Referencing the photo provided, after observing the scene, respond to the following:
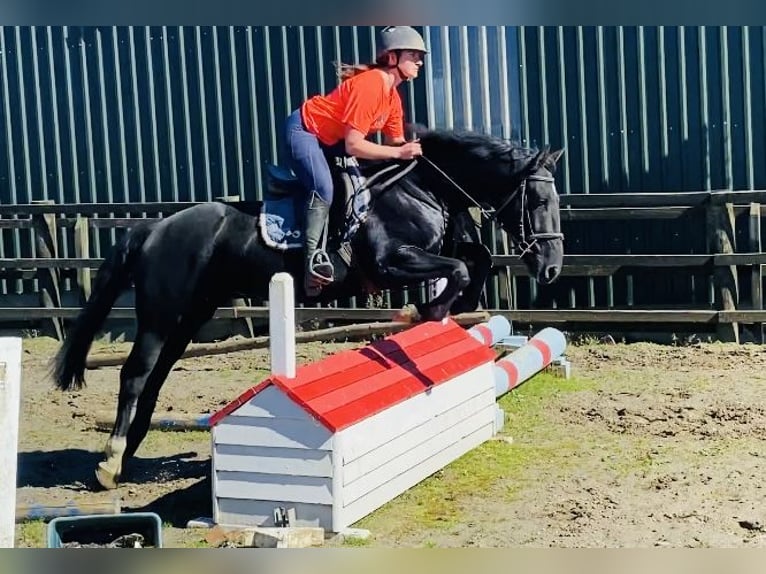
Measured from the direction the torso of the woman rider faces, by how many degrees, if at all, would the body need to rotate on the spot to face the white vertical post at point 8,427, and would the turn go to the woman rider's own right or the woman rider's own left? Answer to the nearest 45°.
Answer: approximately 135° to the woman rider's own right

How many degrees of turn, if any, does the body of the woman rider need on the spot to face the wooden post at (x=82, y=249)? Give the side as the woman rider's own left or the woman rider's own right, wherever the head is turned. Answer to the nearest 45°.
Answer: approximately 135° to the woman rider's own left

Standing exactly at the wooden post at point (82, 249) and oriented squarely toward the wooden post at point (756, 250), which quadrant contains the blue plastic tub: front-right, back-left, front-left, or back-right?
front-right

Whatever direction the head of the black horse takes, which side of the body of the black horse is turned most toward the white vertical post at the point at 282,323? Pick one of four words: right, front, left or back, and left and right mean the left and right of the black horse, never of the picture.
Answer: right

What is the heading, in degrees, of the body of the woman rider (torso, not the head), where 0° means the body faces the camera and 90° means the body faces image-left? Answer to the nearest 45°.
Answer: approximately 270°

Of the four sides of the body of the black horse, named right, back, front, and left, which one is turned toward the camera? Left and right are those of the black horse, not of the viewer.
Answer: right

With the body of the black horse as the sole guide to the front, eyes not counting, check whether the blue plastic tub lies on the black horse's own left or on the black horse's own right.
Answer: on the black horse's own right

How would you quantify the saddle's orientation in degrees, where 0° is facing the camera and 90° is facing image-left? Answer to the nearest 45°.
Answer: approximately 270°

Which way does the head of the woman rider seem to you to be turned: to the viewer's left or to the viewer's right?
to the viewer's right
